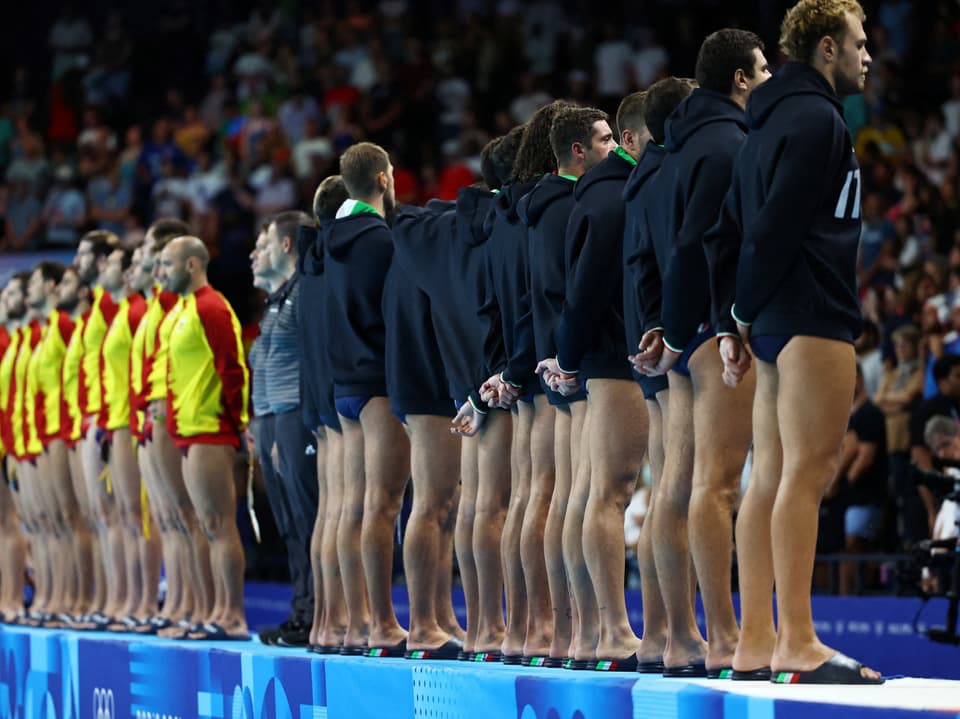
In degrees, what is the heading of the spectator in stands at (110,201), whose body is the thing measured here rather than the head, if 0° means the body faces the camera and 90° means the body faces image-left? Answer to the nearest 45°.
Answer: approximately 0°

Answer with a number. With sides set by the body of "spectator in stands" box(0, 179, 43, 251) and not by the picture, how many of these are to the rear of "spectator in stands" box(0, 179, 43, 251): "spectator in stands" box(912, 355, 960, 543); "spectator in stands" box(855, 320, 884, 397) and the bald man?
0

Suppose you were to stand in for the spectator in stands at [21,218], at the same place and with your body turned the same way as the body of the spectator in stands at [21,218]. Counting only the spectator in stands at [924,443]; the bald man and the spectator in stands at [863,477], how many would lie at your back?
0

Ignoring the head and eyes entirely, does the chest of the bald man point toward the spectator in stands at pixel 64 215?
no

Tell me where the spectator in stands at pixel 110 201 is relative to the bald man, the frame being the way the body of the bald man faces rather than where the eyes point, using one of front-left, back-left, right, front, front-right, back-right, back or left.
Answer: right

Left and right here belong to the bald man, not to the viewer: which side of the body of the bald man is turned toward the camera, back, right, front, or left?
left

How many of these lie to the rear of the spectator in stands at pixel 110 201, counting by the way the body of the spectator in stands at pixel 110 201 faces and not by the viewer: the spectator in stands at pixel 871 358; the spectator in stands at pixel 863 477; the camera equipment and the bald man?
0

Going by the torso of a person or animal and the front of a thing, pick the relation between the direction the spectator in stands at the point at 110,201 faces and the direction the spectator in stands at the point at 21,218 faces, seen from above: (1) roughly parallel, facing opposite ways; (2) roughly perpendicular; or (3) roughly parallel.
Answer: roughly parallel

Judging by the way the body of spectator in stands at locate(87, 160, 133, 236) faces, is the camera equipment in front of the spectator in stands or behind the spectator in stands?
in front

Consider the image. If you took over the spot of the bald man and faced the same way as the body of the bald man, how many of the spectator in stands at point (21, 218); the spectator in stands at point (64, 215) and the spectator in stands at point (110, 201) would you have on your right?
3

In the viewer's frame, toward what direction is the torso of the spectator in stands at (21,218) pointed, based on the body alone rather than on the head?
toward the camera
